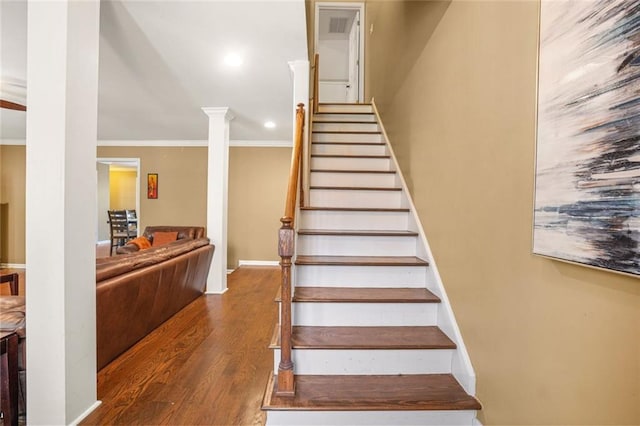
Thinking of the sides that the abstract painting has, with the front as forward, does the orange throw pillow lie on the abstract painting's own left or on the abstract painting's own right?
on the abstract painting's own right

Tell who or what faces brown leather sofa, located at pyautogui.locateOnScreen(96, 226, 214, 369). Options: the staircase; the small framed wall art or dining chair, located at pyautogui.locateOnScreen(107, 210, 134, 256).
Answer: the small framed wall art

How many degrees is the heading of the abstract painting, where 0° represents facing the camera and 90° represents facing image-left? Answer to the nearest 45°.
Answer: approximately 45°

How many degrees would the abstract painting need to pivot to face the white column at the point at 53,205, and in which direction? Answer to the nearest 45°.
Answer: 0° — it already faces it

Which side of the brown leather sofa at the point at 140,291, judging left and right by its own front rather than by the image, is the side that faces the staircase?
back

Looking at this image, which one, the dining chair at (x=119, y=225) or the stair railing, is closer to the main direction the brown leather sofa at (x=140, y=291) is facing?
the dining chair

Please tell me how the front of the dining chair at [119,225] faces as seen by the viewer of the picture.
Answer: facing away from the viewer and to the right of the viewer

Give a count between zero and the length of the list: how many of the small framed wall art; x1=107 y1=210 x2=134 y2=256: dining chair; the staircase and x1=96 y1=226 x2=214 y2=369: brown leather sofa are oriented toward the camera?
2

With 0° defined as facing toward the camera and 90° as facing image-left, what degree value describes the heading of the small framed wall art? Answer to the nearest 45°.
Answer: approximately 0°

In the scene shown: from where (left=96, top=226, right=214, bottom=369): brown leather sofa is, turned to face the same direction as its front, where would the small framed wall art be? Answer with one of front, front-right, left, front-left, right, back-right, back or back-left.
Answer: front-right

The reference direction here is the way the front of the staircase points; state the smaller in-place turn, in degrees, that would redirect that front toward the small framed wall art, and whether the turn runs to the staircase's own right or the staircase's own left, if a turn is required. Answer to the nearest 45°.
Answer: approximately 135° to the staircase's own right
